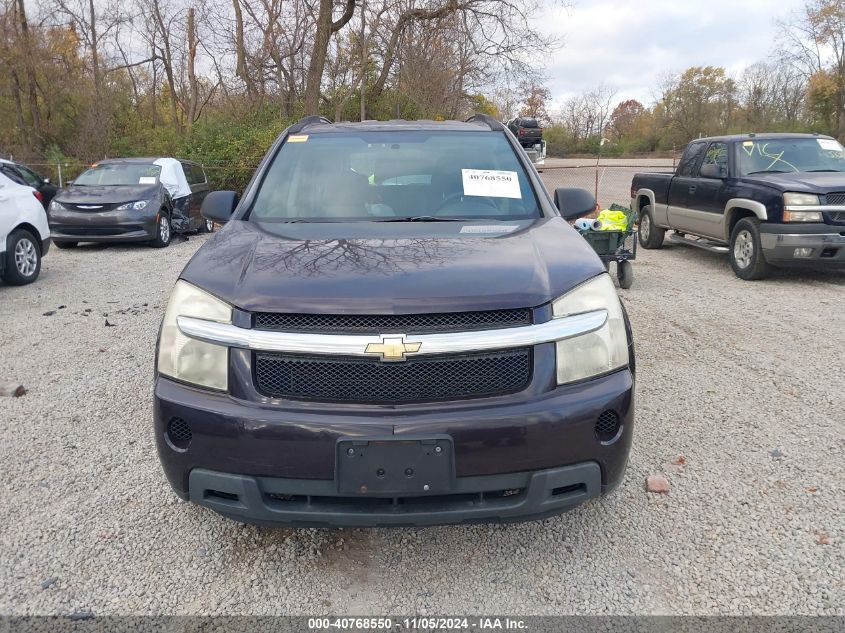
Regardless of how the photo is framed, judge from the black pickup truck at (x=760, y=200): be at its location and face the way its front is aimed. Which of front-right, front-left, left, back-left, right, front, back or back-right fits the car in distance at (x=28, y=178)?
back-right

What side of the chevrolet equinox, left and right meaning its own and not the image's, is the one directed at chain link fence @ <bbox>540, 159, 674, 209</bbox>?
back

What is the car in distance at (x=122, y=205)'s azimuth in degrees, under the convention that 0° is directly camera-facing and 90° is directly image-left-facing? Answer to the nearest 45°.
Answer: approximately 45°

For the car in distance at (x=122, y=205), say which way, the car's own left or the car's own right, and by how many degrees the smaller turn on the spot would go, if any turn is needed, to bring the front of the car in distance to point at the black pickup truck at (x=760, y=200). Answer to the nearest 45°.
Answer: approximately 90° to the car's own left

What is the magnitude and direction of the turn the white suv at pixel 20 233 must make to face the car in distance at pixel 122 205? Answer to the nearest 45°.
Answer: approximately 180°

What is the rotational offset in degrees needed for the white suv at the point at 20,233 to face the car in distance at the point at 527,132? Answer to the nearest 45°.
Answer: approximately 180°

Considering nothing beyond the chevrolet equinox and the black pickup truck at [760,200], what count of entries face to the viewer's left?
0

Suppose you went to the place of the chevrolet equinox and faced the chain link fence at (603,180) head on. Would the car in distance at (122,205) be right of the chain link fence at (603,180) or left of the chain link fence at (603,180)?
left

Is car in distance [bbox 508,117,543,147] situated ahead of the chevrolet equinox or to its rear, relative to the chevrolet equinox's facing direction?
to the rear

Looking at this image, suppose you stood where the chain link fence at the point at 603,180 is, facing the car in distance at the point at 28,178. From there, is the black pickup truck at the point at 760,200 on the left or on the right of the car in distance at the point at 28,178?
left
